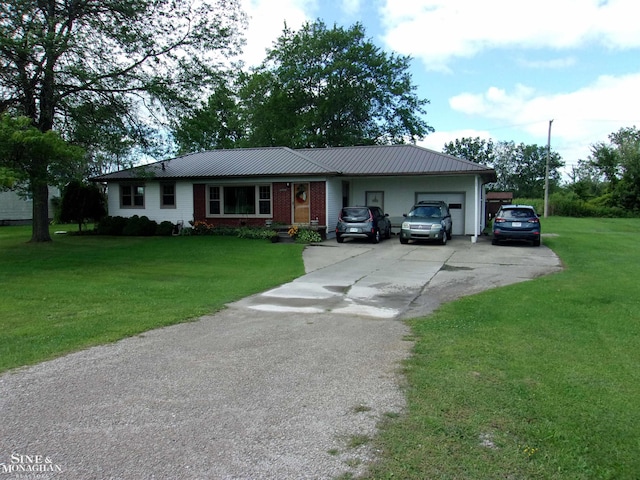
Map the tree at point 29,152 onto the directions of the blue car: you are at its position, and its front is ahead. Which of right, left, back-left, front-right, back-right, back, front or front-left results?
back-left

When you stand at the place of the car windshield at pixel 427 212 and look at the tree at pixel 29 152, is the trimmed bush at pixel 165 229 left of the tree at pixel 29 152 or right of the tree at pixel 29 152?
right

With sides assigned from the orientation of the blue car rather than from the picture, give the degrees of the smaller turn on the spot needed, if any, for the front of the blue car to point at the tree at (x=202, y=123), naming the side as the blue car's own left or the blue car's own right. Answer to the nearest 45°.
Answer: approximately 90° to the blue car's own left

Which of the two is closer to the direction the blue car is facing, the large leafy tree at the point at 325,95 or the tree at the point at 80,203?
the large leafy tree

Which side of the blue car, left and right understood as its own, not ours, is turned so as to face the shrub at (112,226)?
left

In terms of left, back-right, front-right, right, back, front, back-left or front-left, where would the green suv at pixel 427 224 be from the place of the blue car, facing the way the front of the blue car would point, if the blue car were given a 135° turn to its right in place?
back-right

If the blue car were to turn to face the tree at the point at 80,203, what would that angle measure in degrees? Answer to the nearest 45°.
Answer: approximately 90° to its left

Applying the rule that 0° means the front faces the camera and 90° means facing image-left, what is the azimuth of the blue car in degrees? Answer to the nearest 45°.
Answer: approximately 180°

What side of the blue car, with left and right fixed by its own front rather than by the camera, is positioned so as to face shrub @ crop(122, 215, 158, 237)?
left
